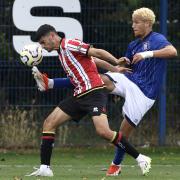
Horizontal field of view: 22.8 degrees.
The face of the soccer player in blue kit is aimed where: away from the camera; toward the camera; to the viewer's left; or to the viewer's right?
to the viewer's left

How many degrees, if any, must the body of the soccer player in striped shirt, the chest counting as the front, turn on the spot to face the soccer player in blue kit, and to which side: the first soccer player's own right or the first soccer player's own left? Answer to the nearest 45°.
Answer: approximately 135° to the first soccer player's own right

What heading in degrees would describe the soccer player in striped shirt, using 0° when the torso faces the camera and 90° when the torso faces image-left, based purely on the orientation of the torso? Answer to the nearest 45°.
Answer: approximately 90°

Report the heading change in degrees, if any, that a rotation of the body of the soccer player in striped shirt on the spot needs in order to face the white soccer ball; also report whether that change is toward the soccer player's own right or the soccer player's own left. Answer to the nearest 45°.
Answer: approximately 45° to the soccer player's own right

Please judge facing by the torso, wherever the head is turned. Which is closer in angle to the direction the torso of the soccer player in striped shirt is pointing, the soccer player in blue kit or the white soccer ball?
the white soccer ball
